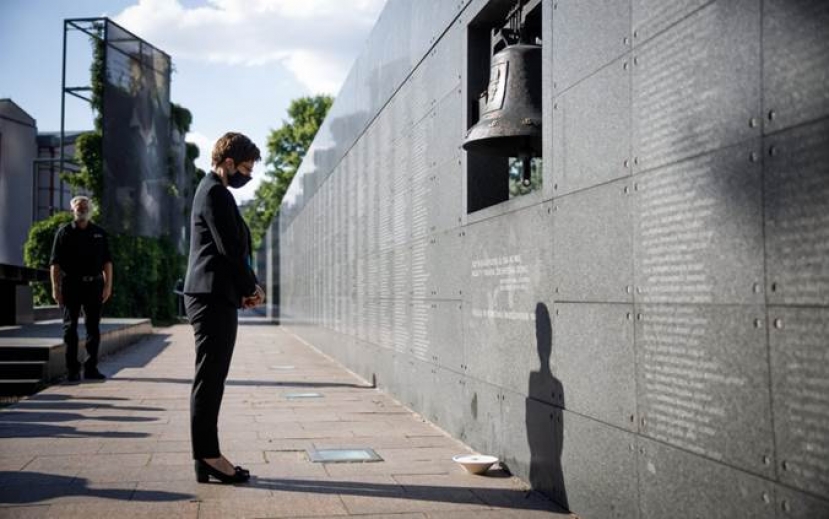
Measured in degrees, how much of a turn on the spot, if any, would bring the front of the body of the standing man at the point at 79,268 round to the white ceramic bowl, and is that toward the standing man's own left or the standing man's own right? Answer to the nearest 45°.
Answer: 0° — they already face it

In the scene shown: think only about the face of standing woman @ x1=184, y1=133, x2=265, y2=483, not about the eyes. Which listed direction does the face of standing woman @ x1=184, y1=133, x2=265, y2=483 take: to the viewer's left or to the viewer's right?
to the viewer's right

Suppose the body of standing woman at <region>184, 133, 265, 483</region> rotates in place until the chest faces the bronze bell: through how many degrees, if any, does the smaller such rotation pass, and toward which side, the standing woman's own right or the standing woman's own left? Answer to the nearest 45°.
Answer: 0° — they already face it

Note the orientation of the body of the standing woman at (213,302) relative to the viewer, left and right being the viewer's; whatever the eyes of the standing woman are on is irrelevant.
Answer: facing to the right of the viewer

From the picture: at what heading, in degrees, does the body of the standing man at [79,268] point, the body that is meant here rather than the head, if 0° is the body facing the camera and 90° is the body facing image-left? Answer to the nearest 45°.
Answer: approximately 0°

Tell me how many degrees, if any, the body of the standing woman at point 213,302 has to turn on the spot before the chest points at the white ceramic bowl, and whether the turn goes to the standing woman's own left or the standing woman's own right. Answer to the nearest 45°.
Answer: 0° — they already face it
